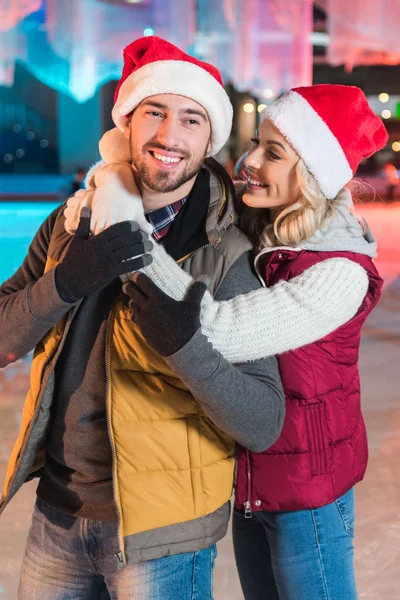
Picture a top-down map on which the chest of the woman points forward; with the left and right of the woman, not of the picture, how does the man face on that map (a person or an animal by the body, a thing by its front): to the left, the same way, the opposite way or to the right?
to the left

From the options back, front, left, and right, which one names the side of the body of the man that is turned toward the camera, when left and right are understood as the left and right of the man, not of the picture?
front

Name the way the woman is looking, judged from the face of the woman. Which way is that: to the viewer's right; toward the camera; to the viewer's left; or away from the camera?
to the viewer's left

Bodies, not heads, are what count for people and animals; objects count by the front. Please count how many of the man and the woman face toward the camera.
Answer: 1

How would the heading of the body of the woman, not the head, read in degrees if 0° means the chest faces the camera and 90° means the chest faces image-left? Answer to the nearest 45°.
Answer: approximately 90°
